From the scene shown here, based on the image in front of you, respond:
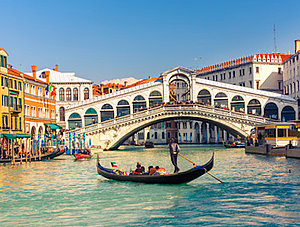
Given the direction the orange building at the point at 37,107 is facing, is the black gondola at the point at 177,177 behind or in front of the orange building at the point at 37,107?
in front

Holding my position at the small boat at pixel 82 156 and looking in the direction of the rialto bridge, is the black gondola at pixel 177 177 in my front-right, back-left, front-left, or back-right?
back-right

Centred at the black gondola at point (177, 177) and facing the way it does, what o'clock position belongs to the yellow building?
The yellow building is roughly at 2 o'clock from the black gondola.

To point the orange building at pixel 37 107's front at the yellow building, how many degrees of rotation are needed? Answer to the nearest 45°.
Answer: approximately 45° to its right

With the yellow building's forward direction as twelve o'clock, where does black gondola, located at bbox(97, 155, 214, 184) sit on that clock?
The black gondola is roughly at 1 o'clock from the yellow building.

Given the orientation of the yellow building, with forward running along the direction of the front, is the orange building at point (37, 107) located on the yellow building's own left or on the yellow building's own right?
on the yellow building's own left

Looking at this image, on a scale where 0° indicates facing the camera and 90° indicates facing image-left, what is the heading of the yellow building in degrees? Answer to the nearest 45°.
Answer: approximately 315°

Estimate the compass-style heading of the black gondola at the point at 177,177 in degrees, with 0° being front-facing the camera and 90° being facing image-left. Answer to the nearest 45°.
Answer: approximately 90°

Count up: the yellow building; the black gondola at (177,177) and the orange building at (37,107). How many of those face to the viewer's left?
1

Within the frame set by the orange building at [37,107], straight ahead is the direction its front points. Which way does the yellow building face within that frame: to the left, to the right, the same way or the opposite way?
the same way
